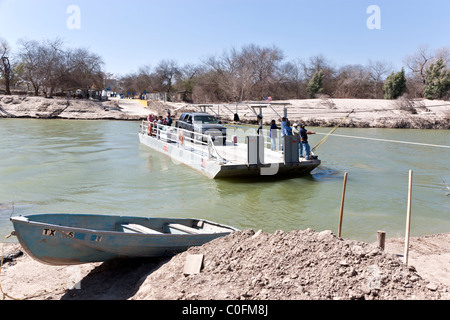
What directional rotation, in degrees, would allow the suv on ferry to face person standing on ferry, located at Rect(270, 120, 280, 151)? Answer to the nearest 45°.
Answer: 0° — it already faces them

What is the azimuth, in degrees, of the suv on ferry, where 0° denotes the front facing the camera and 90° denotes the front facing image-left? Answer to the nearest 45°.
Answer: approximately 315°
